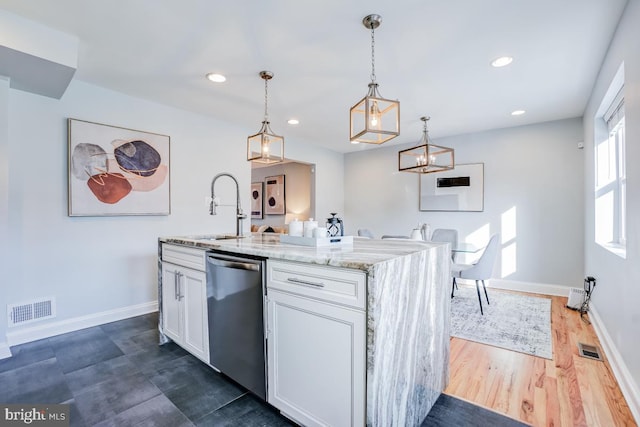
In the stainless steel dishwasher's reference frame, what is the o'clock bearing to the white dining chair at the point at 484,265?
The white dining chair is roughly at 7 o'clock from the stainless steel dishwasher.

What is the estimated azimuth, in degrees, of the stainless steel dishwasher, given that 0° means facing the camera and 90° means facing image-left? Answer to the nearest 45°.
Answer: approximately 45°

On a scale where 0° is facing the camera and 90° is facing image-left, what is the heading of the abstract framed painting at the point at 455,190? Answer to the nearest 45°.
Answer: approximately 0°

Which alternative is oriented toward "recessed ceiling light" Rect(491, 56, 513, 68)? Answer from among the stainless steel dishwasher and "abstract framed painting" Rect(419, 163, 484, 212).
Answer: the abstract framed painting

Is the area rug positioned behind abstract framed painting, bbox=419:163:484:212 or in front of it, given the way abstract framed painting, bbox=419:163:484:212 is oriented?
in front

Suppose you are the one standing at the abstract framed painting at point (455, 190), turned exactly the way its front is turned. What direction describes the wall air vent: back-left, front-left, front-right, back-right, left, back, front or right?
front-right

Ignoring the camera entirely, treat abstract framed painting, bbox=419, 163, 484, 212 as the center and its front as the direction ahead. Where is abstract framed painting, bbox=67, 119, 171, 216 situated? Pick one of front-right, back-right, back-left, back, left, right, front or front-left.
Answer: front-right

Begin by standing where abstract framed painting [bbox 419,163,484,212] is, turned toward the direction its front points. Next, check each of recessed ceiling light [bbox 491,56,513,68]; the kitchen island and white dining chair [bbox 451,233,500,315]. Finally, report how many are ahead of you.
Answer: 3

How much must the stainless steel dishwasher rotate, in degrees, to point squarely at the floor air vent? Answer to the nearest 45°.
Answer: approximately 135° to its left

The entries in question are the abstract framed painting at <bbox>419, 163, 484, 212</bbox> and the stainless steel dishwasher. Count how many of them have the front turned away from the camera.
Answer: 0

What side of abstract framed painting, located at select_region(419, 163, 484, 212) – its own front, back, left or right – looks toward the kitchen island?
front
